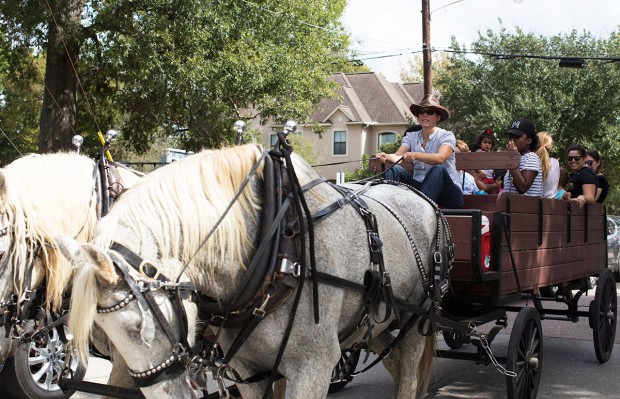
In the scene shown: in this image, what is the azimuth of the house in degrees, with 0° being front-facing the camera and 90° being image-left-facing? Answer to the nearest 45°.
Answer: approximately 0°

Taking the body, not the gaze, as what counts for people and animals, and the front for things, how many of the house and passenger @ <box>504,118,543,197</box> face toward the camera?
1

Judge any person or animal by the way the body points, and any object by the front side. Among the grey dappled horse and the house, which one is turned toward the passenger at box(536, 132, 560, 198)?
the house

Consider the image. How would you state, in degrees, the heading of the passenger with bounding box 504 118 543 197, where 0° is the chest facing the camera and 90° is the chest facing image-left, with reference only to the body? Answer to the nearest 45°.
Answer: approximately 90°

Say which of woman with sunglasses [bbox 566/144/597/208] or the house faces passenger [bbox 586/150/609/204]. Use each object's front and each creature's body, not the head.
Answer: the house

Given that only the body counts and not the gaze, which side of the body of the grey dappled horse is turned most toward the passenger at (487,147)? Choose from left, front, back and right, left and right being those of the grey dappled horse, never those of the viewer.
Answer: back

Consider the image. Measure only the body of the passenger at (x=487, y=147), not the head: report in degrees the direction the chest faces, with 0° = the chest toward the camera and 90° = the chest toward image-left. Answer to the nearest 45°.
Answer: approximately 315°

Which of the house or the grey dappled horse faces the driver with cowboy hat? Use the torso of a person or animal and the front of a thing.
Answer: the house

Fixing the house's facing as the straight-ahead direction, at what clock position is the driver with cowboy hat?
The driver with cowboy hat is roughly at 12 o'clock from the house.

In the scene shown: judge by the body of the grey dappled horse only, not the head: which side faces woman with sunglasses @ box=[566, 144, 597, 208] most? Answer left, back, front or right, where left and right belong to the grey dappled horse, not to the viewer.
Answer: back
